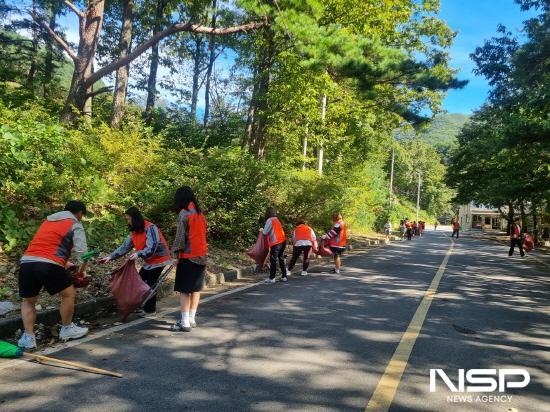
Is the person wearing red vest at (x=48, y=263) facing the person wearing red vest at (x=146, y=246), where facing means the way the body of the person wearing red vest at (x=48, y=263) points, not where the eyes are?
yes

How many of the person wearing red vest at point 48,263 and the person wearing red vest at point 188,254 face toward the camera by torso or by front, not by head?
0

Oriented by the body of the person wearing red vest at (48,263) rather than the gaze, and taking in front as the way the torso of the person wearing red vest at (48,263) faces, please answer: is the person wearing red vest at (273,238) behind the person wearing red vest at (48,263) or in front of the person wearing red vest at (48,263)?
in front

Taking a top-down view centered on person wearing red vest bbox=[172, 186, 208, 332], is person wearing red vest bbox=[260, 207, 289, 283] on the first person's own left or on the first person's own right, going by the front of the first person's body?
on the first person's own right

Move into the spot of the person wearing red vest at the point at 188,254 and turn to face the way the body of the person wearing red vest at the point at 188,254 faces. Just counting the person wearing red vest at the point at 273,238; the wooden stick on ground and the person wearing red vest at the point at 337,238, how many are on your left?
1

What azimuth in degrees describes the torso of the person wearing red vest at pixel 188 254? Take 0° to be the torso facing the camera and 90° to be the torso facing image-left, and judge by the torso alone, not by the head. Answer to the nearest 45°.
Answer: approximately 135°

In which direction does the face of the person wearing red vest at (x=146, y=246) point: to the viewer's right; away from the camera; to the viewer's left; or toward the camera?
to the viewer's left

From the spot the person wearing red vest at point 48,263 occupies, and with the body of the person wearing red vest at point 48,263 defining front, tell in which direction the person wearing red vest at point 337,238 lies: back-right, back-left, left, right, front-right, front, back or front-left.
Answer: front

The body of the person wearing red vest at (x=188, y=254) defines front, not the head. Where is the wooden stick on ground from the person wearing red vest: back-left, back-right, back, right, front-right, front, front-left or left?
left
